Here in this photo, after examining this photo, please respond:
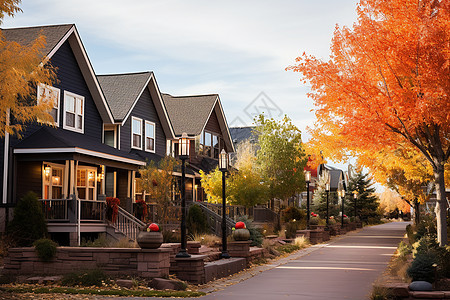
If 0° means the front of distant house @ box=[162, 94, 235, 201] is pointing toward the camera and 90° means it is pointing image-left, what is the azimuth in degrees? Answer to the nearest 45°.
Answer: approximately 315°

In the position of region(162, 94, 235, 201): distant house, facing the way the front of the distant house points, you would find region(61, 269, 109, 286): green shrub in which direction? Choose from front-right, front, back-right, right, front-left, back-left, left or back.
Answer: front-right

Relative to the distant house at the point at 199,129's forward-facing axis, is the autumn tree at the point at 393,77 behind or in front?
in front

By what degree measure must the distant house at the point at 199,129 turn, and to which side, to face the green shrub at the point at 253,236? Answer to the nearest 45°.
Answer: approximately 45° to its right

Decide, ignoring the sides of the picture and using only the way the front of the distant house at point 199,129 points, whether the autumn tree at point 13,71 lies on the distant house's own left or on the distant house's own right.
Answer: on the distant house's own right

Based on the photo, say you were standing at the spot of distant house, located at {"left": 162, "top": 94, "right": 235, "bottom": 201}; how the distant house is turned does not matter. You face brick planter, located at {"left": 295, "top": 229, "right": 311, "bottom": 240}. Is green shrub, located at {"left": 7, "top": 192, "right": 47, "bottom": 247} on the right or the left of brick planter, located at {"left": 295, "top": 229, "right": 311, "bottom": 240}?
right

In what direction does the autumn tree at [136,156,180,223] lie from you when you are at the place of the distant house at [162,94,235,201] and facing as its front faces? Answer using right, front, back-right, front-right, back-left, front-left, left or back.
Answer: front-right

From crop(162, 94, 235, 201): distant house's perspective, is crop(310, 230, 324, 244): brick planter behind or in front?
in front

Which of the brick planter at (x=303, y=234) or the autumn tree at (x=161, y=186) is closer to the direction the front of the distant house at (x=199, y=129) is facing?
the brick planter
